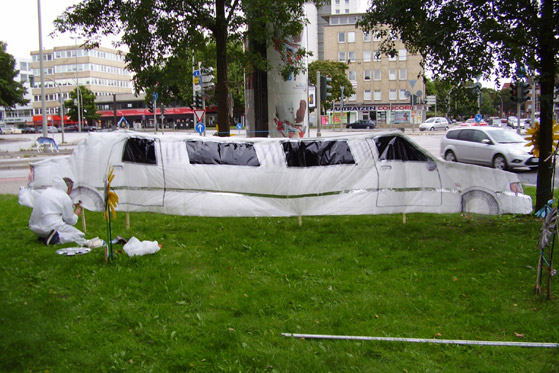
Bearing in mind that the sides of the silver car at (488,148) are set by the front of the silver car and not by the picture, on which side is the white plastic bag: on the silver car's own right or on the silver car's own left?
on the silver car's own right

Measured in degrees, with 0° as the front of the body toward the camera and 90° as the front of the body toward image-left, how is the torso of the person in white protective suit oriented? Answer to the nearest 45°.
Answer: approximately 225°

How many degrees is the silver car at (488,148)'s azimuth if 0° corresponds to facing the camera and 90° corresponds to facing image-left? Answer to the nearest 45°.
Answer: approximately 315°

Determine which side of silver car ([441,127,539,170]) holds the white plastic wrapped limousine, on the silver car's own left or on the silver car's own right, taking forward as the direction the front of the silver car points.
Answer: on the silver car's own right

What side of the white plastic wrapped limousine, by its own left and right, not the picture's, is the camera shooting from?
right

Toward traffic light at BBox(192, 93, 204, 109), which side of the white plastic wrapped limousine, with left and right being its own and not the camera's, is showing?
left

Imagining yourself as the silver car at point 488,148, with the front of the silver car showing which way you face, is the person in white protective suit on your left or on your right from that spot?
on your right
